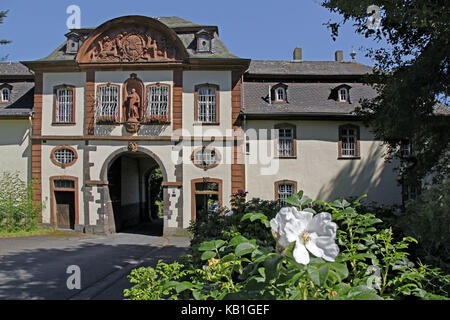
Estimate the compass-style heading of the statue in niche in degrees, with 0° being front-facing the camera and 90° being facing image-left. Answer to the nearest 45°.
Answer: approximately 0°

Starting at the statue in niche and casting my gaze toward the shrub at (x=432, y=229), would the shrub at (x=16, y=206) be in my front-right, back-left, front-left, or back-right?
back-right

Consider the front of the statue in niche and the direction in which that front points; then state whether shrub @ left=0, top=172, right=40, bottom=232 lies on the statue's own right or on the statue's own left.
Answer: on the statue's own right

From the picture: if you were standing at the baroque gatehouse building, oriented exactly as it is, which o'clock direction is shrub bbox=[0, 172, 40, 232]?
The shrub is roughly at 3 o'clock from the baroque gatehouse building.

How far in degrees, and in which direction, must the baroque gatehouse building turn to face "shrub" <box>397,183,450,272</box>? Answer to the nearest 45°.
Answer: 0° — it already faces it
